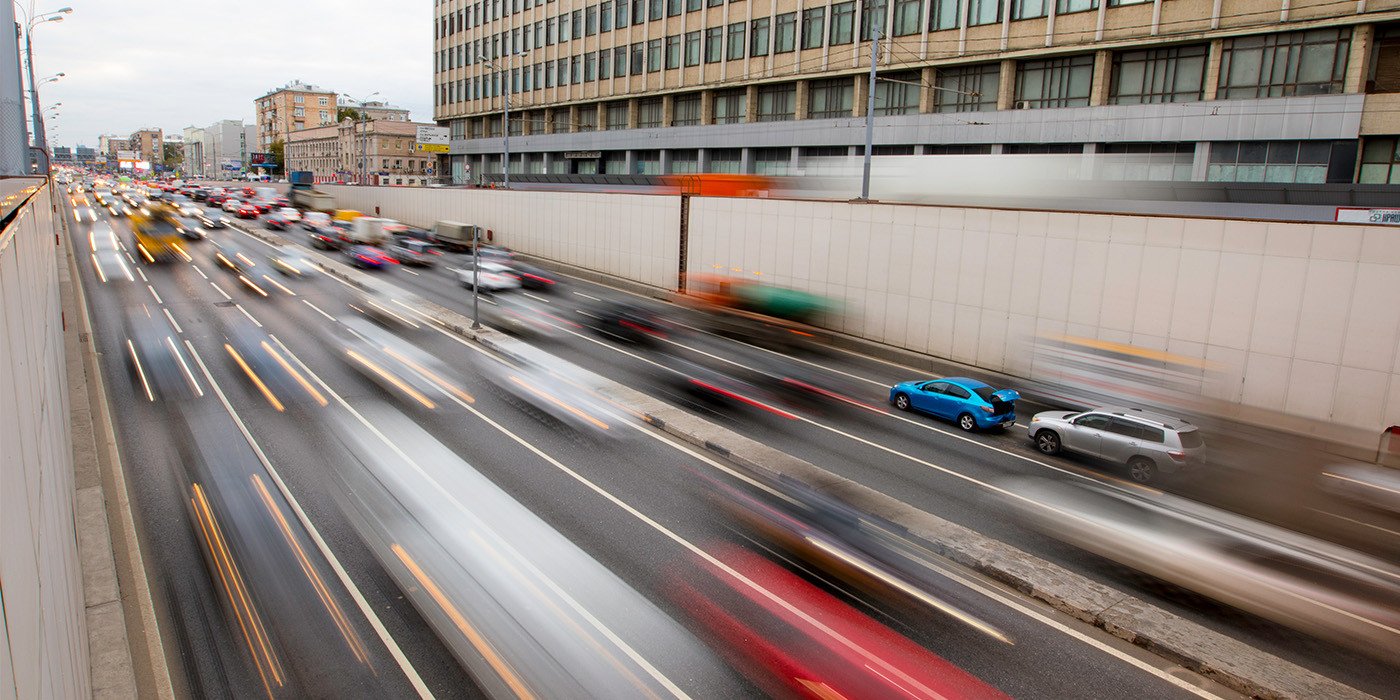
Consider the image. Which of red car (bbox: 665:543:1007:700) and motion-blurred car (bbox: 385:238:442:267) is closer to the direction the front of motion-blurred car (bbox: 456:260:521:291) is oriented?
the motion-blurred car

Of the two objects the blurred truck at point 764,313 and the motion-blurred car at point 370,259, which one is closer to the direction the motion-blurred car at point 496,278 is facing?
the motion-blurred car

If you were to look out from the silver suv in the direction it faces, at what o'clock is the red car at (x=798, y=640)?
The red car is roughly at 8 o'clock from the silver suv.

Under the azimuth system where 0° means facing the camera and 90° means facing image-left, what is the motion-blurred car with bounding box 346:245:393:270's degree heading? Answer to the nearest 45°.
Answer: approximately 135°

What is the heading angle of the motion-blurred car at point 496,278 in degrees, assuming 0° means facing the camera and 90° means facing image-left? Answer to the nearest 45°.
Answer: approximately 135°

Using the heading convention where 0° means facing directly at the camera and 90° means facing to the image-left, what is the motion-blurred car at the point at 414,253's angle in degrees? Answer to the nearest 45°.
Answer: approximately 135°

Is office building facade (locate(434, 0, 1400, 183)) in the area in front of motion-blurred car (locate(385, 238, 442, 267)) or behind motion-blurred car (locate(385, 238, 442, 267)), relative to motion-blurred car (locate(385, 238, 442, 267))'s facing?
behind

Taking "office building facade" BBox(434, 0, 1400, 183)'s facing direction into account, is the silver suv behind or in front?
in front

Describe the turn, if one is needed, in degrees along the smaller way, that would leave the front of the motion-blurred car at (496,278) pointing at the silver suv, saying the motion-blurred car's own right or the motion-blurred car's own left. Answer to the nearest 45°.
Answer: approximately 180°
